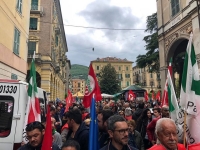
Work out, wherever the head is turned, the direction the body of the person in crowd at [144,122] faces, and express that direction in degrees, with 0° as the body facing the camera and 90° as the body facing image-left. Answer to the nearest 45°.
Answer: approximately 315°

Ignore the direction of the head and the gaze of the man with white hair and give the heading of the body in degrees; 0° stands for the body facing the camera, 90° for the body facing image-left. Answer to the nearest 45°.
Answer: approximately 315°

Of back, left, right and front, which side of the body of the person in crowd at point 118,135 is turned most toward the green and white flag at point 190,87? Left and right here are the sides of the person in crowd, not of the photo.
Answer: left

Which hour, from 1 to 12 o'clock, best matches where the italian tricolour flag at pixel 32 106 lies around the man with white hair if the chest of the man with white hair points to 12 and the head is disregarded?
The italian tricolour flag is roughly at 5 o'clock from the man with white hair.

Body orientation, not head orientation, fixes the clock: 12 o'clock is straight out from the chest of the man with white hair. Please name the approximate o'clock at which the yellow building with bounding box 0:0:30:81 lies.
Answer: The yellow building is roughly at 6 o'clock from the man with white hair.

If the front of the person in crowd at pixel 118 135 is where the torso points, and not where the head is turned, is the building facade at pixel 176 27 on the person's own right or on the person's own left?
on the person's own left

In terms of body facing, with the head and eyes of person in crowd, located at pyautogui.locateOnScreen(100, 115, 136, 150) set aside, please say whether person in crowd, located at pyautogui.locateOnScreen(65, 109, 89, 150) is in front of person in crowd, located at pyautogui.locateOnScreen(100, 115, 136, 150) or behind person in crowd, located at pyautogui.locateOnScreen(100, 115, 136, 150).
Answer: behind

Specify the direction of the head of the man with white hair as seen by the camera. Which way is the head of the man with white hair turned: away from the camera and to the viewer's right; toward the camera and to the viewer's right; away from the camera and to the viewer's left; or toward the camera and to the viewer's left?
toward the camera and to the viewer's right

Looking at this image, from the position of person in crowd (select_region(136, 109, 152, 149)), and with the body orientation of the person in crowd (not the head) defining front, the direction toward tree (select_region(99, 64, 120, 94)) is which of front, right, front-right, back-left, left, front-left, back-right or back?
back-left
